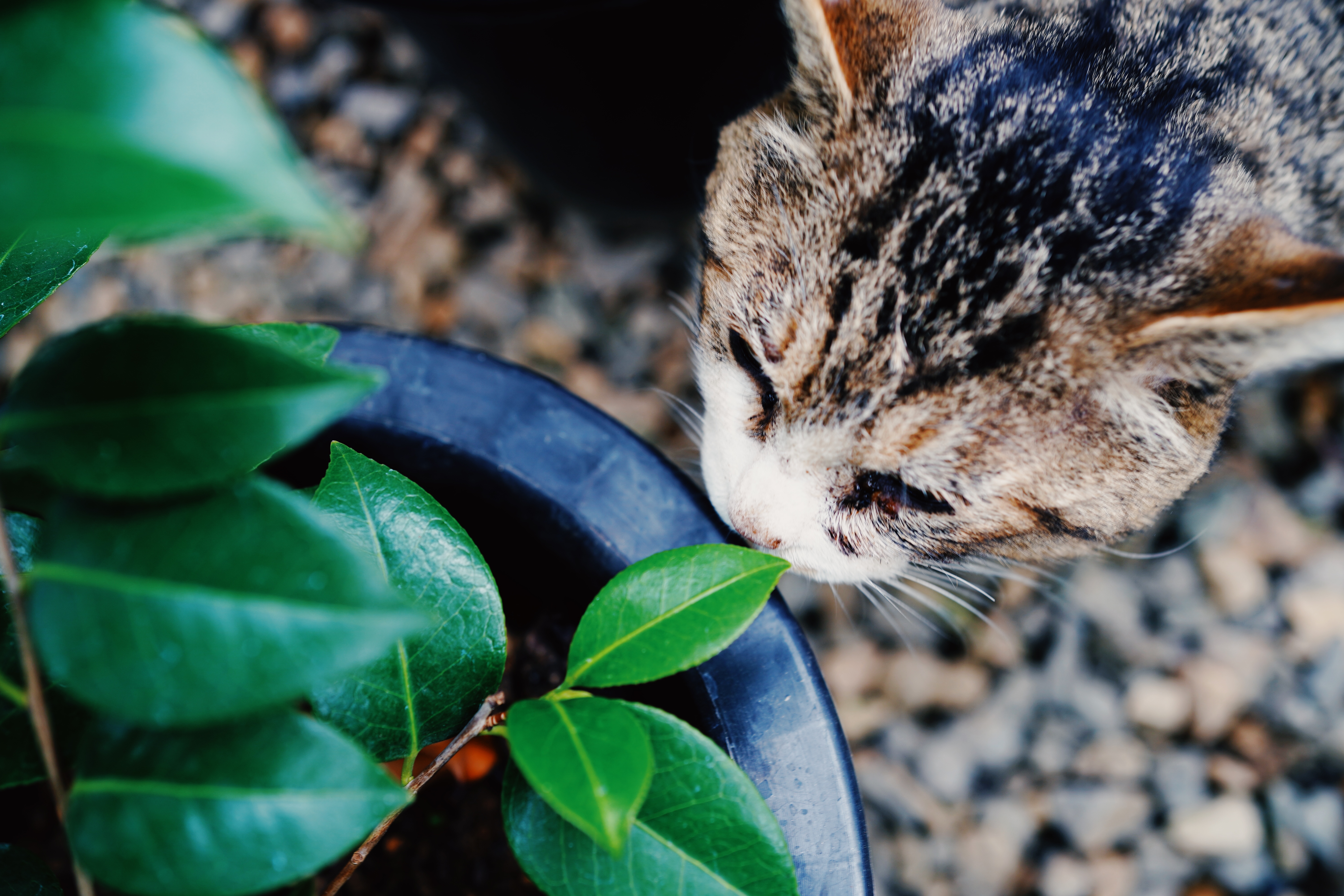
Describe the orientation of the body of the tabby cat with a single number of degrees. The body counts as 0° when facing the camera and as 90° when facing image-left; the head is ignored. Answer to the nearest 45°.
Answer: approximately 45°

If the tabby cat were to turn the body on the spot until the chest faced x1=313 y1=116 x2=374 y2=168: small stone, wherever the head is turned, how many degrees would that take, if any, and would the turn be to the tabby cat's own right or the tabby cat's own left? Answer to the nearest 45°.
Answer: approximately 90° to the tabby cat's own right

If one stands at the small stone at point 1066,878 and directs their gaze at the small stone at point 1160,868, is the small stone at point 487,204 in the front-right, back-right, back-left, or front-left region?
back-left
